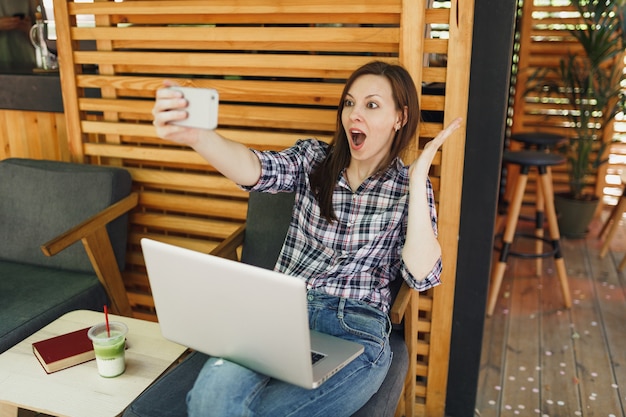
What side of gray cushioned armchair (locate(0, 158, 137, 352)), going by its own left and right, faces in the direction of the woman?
left

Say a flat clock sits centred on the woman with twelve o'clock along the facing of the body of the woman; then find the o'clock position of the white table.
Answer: The white table is roughly at 1 o'clock from the woman.

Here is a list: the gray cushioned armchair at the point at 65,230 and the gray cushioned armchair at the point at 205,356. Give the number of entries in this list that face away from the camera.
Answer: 0

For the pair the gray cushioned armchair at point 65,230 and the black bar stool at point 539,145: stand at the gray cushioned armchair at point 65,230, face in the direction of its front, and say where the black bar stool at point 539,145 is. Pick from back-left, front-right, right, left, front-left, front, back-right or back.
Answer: back-left

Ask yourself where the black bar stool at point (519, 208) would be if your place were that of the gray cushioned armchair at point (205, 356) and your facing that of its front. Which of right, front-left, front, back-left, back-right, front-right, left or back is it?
back

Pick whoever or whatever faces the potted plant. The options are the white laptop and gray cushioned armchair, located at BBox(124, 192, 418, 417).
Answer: the white laptop

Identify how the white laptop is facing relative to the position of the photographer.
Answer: facing away from the viewer and to the right of the viewer

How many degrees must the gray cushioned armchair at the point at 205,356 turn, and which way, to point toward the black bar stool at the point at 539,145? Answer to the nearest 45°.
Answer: approximately 180°

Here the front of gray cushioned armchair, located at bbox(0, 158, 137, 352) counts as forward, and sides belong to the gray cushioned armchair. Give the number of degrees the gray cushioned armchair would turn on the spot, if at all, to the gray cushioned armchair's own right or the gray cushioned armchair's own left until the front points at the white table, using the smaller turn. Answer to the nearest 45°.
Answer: approximately 45° to the gray cushioned armchair's own left

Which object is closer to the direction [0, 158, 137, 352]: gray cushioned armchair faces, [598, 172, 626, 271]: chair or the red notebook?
the red notebook

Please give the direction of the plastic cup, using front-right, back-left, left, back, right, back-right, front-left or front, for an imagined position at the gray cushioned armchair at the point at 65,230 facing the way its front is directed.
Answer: front-left

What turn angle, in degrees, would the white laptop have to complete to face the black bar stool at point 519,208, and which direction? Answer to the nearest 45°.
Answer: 0° — it already faces it
